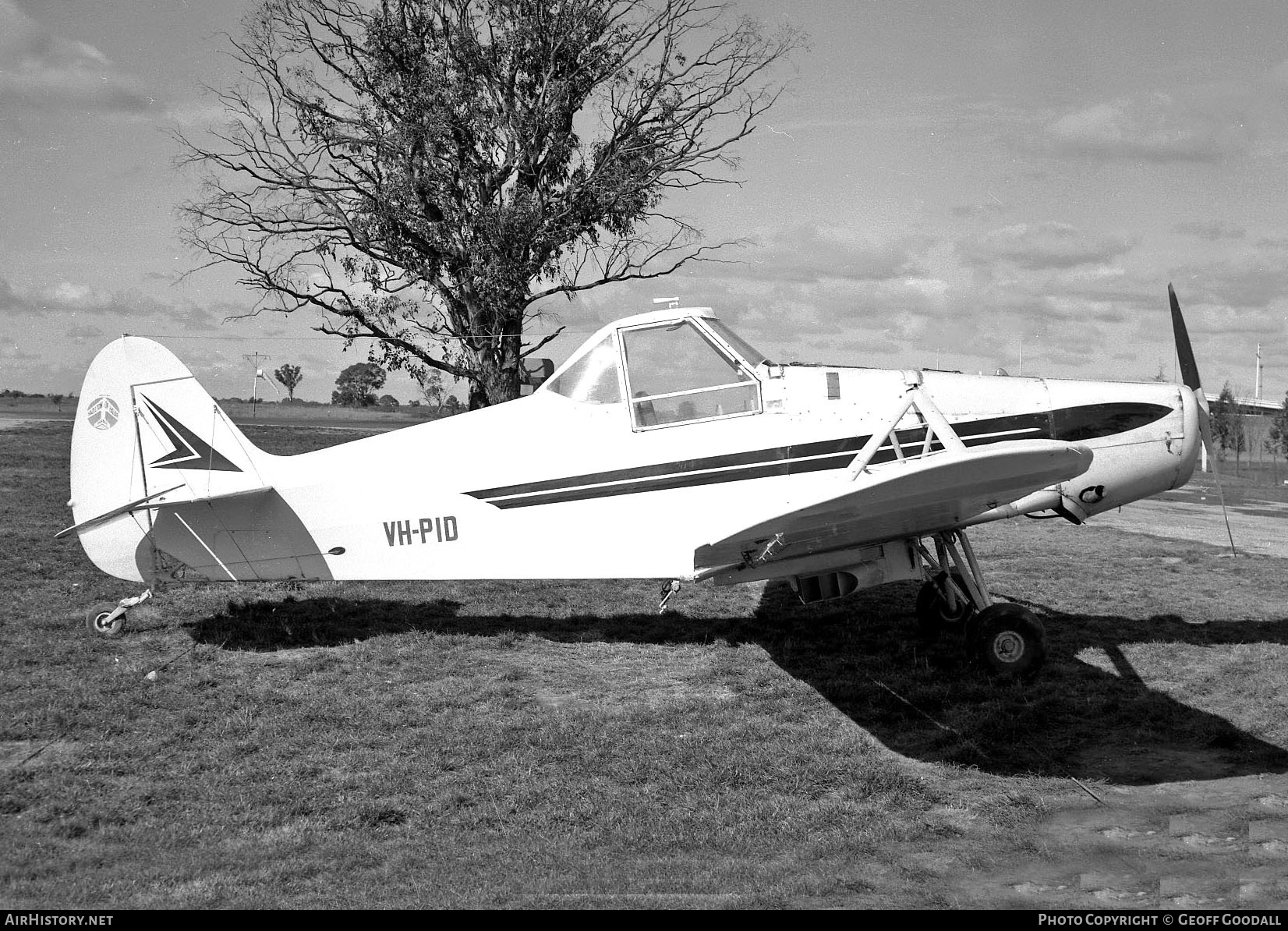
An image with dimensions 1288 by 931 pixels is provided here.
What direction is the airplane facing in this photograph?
to the viewer's right
